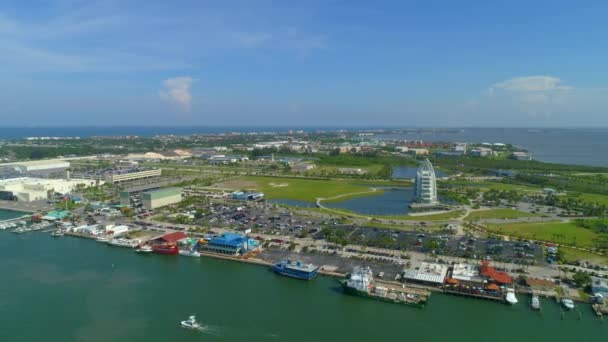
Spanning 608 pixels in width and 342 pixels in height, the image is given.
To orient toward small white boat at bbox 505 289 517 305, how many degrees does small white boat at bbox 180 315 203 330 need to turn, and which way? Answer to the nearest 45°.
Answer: approximately 180°

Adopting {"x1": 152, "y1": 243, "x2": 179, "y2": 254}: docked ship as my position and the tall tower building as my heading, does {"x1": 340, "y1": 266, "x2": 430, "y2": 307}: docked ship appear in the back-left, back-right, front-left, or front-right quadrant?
front-right

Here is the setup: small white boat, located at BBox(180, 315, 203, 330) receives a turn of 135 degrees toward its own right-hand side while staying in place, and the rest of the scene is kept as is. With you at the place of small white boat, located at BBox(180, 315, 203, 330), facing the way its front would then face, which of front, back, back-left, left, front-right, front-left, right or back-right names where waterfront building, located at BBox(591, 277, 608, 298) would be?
front-right

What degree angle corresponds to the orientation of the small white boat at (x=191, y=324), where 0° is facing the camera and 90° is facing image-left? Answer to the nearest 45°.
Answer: approximately 90°

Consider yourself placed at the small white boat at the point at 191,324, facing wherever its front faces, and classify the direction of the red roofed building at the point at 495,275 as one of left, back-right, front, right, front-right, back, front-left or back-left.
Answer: back
